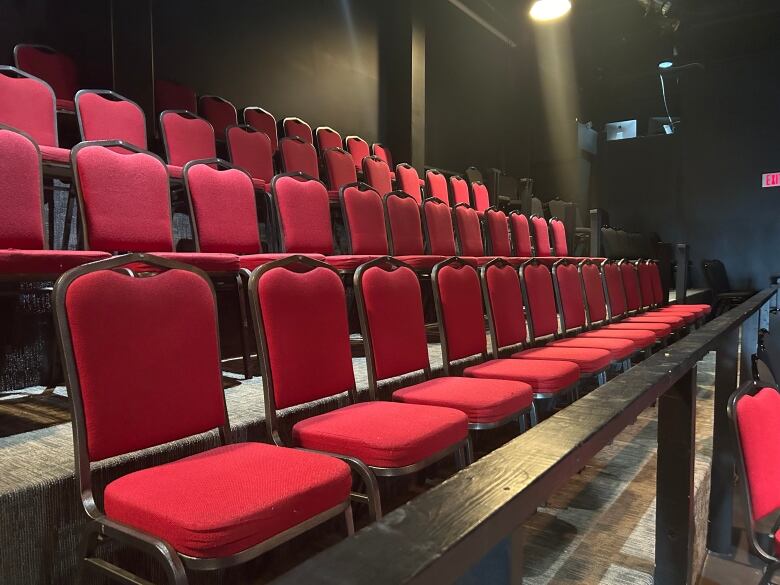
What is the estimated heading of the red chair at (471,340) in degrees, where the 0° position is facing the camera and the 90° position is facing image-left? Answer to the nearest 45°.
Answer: approximately 315°

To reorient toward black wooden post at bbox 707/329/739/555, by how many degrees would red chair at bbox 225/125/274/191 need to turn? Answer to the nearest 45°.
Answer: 0° — it already faces it

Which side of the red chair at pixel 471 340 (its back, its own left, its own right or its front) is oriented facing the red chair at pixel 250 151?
back

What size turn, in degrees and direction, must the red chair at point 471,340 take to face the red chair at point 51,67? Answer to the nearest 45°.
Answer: approximately 135° to its right

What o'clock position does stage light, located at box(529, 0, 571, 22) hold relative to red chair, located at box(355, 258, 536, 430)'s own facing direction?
The stage light is roughly at 8 o'clock from the red chair.

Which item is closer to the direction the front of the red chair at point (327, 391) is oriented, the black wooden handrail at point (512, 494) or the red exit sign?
the black wooden handrail

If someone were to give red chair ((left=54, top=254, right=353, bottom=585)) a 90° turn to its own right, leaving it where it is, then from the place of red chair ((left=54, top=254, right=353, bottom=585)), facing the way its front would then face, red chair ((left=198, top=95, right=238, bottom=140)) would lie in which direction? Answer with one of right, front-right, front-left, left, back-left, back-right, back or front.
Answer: back-right
